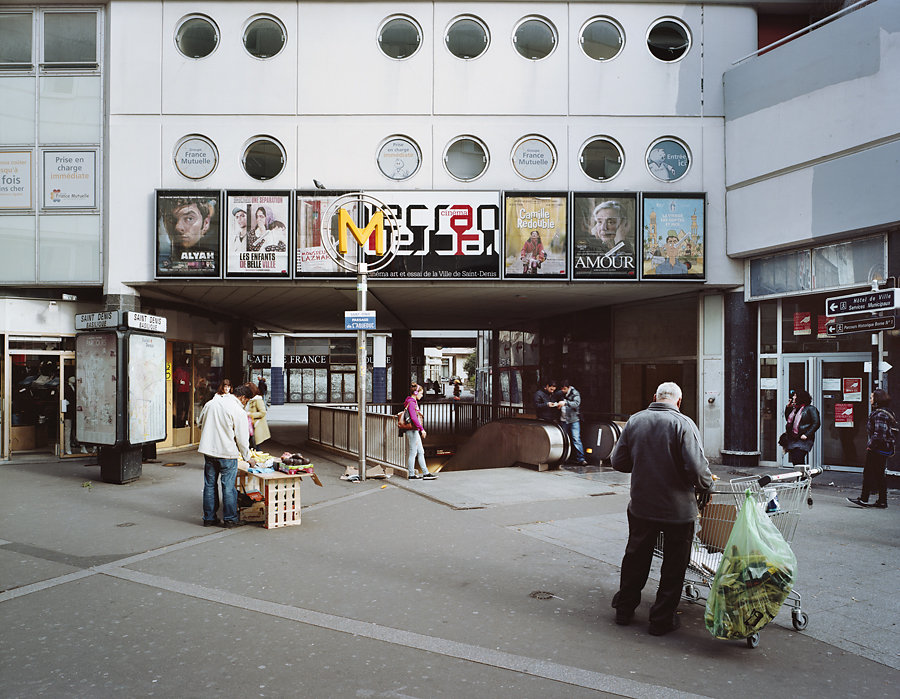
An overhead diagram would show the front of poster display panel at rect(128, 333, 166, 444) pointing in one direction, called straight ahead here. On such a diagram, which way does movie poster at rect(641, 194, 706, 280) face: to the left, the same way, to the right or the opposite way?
to the right

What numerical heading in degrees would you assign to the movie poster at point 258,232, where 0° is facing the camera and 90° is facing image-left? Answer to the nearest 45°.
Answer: approximately 0°

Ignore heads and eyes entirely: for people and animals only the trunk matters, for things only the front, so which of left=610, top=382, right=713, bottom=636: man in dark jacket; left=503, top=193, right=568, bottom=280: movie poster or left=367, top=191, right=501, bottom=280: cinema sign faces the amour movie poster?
the man in dark jacket

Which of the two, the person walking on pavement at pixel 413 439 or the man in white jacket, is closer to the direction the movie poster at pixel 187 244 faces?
the man in white jacket

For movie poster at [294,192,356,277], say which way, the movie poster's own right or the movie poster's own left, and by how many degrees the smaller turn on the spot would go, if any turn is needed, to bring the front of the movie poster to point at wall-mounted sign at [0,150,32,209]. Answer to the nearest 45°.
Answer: approximately 90° to the movie poster's own right

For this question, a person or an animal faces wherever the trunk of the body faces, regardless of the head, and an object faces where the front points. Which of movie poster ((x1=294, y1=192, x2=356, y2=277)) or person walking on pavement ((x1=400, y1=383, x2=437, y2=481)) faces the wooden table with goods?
the movie poster

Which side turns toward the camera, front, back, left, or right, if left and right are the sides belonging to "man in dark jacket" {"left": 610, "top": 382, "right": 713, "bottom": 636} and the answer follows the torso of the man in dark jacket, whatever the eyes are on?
back

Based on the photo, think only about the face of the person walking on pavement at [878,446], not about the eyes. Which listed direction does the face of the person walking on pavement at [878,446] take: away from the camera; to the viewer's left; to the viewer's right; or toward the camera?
to the viewer's left

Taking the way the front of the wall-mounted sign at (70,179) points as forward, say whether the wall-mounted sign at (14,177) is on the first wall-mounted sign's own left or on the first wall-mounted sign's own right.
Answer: on the first wall-mounted sign's own right

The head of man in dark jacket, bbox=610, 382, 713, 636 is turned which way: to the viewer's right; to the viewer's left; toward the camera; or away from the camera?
away from the camera

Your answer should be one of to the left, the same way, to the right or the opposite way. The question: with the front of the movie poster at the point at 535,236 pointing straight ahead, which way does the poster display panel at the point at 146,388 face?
to the left
